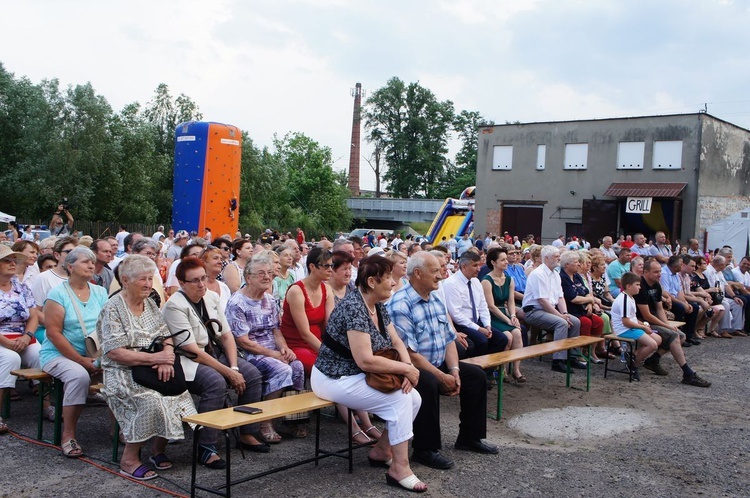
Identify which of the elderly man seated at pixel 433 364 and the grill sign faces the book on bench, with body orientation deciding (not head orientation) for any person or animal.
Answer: the grill sign

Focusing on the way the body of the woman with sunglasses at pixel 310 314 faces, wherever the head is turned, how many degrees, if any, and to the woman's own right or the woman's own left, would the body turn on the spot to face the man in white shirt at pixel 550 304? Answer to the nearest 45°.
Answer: approximately 90° to the woman's own left

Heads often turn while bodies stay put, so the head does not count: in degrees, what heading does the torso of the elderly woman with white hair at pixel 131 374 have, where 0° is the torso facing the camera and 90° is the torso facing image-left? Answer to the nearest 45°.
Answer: approximately 315°

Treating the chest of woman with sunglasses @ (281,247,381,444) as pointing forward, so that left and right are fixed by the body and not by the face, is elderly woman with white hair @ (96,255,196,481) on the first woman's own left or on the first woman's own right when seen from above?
on the first woman's own right

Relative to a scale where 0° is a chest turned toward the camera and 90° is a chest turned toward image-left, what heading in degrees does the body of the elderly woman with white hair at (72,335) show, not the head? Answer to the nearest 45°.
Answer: approximately 315°

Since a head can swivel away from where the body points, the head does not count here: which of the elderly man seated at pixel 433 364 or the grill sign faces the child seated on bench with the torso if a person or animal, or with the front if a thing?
the grill sign

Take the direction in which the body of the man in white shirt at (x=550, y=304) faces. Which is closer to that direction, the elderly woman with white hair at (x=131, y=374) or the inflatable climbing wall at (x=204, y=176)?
the elderly woman with white hair

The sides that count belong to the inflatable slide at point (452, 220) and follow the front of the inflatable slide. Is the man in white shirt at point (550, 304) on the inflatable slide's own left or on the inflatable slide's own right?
on the inflatable slide's own left

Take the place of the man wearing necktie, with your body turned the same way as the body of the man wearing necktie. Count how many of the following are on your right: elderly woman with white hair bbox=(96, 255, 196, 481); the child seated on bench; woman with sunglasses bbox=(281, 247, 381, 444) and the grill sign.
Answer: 2

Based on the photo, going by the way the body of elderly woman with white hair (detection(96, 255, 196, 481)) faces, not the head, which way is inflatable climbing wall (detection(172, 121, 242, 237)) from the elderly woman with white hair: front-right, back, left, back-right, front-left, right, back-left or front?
back-left
